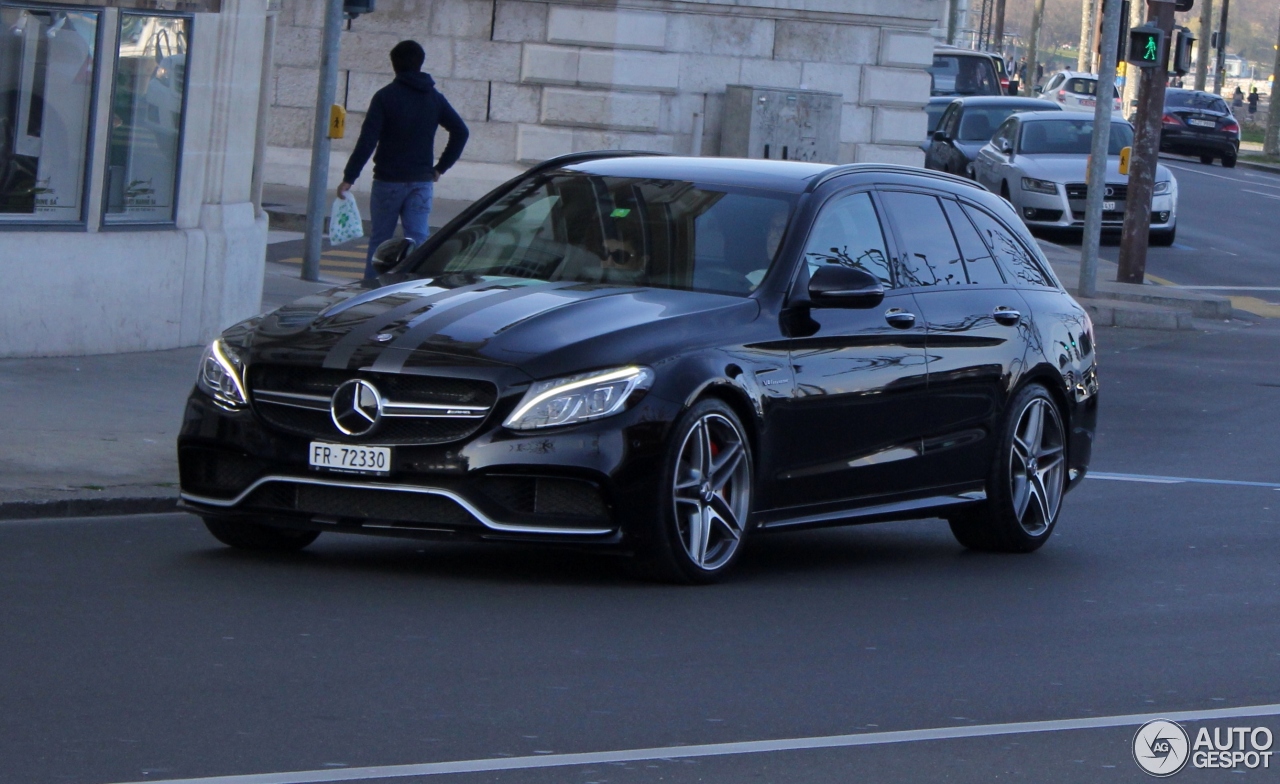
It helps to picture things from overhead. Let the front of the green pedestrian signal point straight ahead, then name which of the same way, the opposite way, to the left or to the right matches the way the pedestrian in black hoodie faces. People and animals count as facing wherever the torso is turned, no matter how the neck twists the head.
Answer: the opposite way

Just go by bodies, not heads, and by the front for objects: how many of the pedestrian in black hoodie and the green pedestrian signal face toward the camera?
1

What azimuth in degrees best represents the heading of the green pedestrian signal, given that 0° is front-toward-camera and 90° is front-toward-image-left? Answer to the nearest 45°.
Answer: approximately 0°

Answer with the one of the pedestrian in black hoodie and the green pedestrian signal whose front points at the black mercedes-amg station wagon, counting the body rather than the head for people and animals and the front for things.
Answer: the green pedestrian signal

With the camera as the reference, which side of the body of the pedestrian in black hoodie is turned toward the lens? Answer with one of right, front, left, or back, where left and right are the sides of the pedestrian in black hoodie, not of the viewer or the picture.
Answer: back
